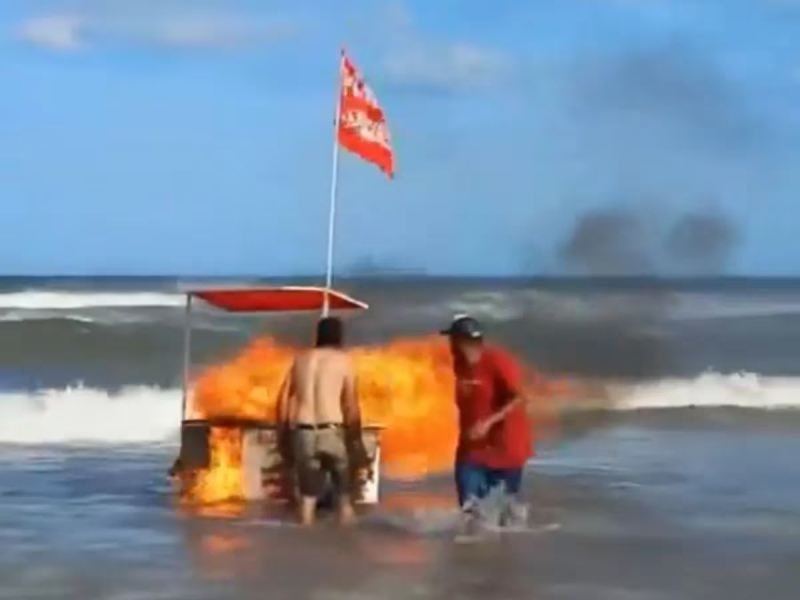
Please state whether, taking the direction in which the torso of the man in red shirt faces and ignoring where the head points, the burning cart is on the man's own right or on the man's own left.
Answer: on the man's own right

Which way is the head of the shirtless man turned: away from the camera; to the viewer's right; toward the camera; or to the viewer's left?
away from the camera

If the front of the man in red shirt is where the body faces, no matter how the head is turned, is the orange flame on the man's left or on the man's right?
on the man's right

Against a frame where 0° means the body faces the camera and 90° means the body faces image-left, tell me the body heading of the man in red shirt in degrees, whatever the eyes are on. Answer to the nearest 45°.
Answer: approximately 45°

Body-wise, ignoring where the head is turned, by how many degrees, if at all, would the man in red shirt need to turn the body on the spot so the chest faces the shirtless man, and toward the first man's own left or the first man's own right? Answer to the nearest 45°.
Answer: approximately 45° to the first man's own right
